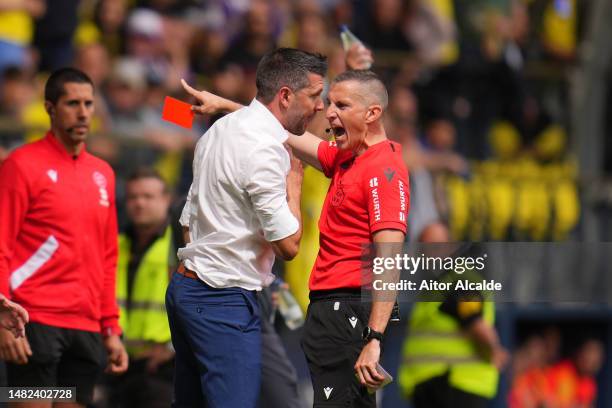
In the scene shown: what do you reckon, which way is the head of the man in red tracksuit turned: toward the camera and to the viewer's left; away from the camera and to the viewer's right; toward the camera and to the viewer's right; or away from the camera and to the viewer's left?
toward the camera and to the viewer's right

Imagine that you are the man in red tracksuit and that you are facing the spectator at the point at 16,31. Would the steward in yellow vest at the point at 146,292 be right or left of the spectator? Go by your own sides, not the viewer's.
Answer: right

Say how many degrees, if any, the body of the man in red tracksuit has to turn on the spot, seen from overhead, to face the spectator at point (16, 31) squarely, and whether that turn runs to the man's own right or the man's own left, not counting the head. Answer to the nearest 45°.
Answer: approximately 135° to the man's own left

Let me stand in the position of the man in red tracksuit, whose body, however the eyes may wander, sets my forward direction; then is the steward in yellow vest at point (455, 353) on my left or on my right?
on my left

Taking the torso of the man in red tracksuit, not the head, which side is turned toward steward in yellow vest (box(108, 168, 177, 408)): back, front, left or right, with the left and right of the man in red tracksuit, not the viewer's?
left

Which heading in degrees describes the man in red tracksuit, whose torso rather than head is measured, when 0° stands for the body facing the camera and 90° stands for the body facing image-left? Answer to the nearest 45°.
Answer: approximately 315°
